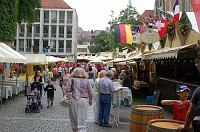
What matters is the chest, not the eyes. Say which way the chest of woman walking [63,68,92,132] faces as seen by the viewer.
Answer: away from the camera

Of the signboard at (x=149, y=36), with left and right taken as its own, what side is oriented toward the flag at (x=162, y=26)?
left

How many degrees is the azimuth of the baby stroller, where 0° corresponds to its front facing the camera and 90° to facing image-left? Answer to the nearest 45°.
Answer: approximately 0°

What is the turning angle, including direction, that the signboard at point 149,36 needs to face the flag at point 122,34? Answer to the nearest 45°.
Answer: approximately 135° to its right

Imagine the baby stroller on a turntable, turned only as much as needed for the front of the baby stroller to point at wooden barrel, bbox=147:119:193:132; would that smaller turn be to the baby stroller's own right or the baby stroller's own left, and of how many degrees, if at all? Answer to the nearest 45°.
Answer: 0° — it already faces it

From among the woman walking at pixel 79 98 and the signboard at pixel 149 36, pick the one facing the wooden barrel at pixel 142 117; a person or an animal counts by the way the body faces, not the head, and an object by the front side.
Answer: the signboard

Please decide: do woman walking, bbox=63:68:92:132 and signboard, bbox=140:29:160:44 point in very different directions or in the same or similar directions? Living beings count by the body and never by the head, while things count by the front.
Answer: very different directions

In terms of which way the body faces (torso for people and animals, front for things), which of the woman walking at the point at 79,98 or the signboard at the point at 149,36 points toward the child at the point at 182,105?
the signboard

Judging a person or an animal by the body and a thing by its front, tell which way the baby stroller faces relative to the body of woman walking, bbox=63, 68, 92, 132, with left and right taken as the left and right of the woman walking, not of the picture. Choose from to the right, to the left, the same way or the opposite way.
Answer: the opposite way
